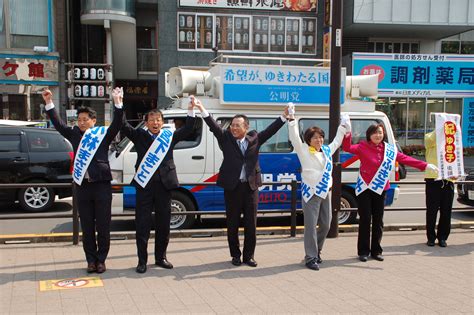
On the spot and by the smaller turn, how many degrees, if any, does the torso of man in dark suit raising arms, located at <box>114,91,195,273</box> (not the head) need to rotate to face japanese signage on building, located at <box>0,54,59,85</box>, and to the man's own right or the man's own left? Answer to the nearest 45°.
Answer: approximately 180°

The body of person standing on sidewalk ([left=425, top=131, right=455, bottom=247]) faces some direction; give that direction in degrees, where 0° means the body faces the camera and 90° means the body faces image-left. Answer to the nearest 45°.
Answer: approximately 0°

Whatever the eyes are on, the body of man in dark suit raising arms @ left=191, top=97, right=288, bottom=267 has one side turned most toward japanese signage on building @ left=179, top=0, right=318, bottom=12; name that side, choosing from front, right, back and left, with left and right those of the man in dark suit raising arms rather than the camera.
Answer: back

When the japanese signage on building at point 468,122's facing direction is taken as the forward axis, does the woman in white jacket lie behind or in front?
in front

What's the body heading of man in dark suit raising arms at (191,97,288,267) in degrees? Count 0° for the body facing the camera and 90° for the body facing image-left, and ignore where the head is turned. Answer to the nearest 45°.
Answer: approximately 0°

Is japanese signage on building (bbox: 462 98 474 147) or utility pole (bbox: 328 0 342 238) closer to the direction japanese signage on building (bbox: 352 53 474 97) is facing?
the utility pole

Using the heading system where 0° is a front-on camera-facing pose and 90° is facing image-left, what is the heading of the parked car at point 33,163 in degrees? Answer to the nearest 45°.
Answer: approximately 90°

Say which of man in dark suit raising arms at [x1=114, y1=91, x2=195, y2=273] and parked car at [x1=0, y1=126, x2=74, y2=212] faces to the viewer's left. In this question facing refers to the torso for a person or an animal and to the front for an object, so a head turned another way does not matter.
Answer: the parked car

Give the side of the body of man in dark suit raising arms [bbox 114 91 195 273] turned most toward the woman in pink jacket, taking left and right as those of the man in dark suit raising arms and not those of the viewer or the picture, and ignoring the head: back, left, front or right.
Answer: left

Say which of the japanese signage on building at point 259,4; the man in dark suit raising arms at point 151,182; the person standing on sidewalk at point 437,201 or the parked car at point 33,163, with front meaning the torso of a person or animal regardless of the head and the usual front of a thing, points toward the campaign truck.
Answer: the japanese signage on building

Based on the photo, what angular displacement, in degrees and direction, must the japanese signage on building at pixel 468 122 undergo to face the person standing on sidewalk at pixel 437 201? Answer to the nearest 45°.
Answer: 0° — it already faces them

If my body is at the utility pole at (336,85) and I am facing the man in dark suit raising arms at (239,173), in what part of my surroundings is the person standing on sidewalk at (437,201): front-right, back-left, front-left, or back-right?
back-left

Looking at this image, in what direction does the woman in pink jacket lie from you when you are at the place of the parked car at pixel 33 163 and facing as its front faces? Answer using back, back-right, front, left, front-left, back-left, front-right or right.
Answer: back-left

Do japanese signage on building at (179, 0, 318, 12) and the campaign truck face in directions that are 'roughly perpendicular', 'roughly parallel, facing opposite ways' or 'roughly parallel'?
roughly perpendicular
